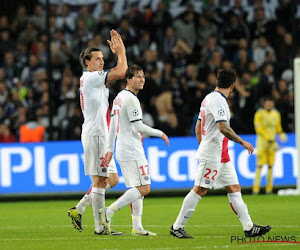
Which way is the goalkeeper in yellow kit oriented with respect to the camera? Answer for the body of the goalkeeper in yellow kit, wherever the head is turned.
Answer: toward the camera

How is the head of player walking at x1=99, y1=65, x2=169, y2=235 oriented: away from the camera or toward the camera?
toward the camera

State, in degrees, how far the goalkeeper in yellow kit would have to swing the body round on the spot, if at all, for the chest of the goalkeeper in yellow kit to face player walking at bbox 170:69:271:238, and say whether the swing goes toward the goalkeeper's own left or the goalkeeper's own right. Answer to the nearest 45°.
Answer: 0° — they already face them

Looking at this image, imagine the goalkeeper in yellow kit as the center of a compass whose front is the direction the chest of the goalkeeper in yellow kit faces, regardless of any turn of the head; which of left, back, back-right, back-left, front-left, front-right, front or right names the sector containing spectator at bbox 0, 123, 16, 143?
right

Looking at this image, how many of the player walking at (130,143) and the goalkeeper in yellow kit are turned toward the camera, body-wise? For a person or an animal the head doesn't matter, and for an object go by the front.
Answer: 1

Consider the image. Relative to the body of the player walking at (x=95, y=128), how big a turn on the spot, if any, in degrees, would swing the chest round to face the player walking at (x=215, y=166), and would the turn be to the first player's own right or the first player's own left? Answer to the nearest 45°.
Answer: approximately 45° to the first player's own right

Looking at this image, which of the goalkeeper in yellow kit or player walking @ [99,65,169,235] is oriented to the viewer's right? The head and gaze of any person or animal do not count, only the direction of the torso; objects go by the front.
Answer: the player walking

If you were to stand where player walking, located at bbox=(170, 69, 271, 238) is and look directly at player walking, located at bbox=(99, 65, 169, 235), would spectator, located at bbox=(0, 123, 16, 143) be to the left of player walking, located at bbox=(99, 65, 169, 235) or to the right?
right

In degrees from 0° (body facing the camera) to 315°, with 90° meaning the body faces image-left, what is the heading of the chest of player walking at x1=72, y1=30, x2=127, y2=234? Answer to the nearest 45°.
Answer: approximately 270°

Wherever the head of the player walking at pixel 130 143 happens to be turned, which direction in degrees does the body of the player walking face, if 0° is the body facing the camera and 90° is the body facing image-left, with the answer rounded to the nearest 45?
approximately 270°
